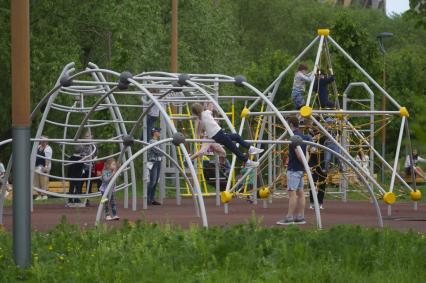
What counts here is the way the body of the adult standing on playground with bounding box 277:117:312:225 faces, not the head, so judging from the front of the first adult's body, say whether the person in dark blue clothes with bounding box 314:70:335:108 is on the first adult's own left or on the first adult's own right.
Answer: on the first adult's own right

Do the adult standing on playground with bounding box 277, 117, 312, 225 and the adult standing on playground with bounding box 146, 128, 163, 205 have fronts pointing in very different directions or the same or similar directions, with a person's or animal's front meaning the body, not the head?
very different directions

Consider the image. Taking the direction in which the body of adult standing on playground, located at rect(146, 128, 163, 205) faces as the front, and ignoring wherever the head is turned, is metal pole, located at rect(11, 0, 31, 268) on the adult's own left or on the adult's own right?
on the adult's own right
